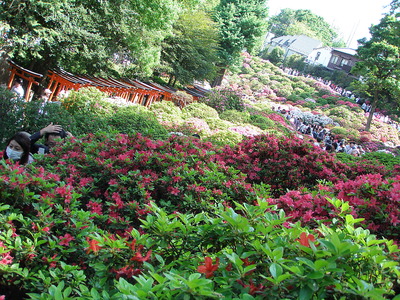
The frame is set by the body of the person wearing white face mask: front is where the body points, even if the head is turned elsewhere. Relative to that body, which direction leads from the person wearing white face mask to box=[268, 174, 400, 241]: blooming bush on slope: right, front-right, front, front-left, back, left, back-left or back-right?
left

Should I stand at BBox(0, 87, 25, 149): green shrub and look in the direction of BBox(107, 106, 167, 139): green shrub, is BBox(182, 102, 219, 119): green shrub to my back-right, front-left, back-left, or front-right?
front-left

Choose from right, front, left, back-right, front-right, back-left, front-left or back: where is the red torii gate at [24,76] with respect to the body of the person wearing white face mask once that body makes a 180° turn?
front-left

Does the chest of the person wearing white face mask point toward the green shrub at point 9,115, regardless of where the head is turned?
no

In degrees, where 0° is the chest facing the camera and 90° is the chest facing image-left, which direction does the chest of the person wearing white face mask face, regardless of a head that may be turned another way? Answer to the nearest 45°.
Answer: approximately 45°

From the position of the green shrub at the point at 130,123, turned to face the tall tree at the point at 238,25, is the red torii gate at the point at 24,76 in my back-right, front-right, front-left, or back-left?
front-left

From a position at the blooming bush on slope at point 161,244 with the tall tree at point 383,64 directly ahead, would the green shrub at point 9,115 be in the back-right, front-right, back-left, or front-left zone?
front-left

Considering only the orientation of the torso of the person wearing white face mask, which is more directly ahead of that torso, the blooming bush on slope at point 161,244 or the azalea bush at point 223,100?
the blooming bush on slope

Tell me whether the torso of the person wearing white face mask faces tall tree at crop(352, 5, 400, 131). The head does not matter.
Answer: no

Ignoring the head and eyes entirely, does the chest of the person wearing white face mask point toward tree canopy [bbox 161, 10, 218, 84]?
no
